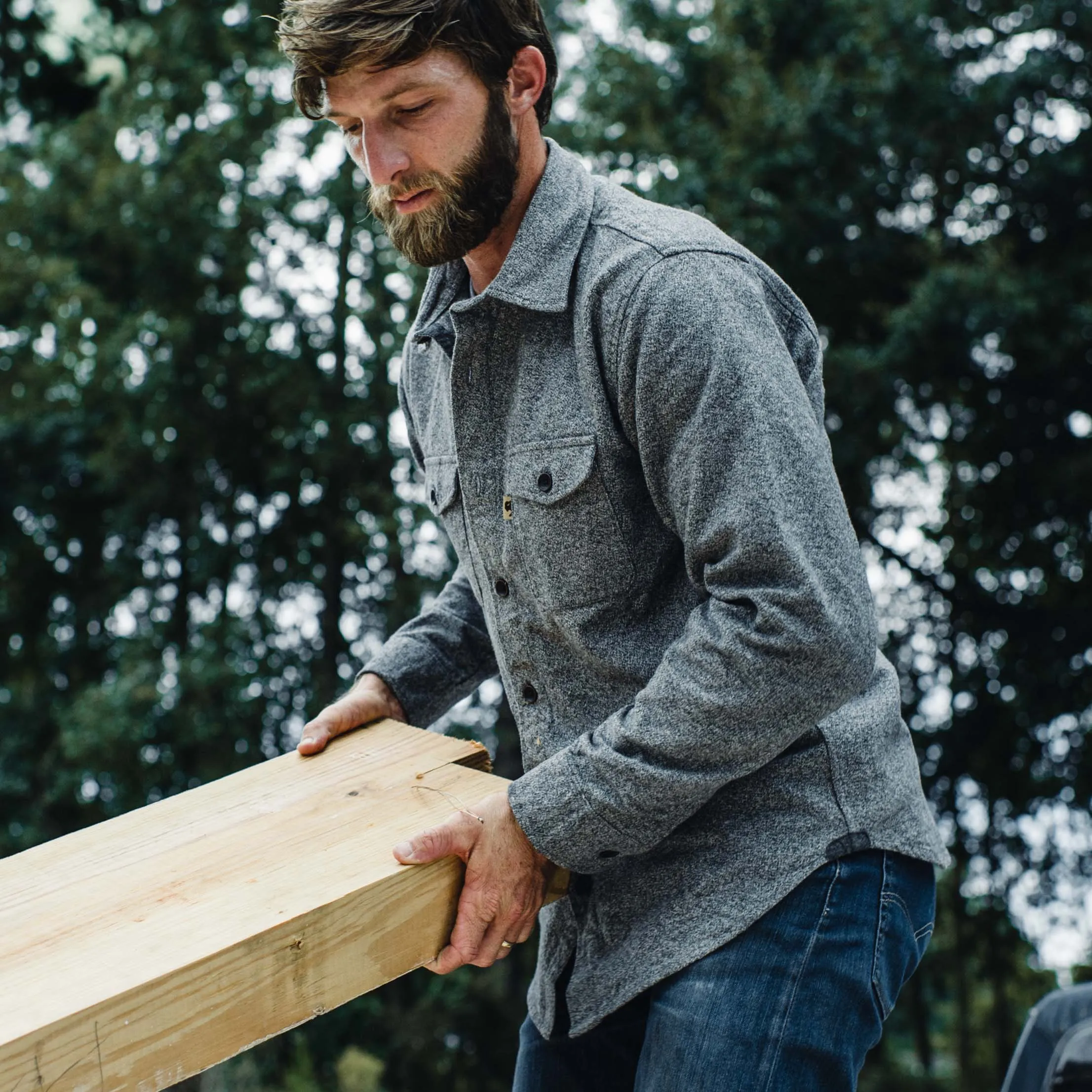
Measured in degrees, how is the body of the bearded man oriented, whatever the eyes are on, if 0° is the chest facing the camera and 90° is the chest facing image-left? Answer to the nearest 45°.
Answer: approximately 45°

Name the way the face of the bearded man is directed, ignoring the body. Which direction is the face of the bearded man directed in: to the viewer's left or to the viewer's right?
to the viewer's left
